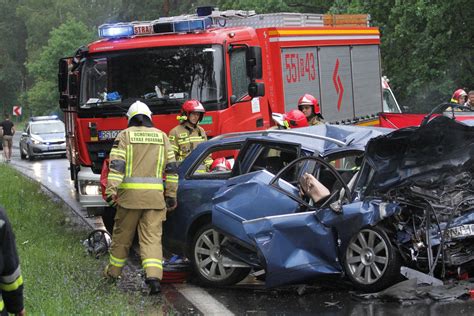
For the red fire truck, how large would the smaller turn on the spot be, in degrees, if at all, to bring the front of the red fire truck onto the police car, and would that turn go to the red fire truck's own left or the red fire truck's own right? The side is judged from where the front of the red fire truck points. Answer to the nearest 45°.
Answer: approximately 135° to the red fire truck's own right

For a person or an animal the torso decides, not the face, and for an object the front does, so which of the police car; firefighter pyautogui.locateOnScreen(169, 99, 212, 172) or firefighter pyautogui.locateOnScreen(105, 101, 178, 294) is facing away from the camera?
firefighter pyautogui.locateOnScreen(105, 101, 178, 294)

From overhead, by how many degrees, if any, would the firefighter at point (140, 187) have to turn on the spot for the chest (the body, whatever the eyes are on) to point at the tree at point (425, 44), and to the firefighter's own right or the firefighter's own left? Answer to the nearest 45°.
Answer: approximately 45° to the firefighter's own right

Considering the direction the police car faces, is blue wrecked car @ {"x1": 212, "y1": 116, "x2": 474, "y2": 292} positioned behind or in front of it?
in front

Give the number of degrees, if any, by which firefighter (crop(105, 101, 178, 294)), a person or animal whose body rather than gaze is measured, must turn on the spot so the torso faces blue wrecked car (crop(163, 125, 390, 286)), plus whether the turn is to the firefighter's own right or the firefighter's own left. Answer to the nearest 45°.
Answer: approximately 90° to the firefighter's own right

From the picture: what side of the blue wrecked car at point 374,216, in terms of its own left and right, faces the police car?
back

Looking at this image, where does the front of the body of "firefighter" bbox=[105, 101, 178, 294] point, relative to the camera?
away from the camera

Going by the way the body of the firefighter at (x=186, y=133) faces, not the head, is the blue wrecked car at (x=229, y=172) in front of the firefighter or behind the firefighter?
in front

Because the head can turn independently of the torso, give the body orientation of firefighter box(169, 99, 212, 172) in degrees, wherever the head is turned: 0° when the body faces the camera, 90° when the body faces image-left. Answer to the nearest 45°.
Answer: approximately 315°

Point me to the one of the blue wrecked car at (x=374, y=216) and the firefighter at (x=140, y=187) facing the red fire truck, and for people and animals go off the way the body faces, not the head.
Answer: the firefighter

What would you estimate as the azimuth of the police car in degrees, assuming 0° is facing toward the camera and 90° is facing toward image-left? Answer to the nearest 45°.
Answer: approximately 315°

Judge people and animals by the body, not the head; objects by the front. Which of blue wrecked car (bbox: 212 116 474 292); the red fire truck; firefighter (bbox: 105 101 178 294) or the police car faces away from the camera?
the firefighter

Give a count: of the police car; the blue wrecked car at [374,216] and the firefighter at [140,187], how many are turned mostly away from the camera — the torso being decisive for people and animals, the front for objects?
1

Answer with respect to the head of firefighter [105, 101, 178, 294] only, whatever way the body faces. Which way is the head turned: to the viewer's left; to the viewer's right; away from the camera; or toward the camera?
away from the camera

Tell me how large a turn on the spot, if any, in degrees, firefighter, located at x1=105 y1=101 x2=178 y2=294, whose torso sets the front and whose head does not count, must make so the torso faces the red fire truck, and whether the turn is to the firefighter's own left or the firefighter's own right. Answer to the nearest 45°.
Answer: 0° — they already face it
